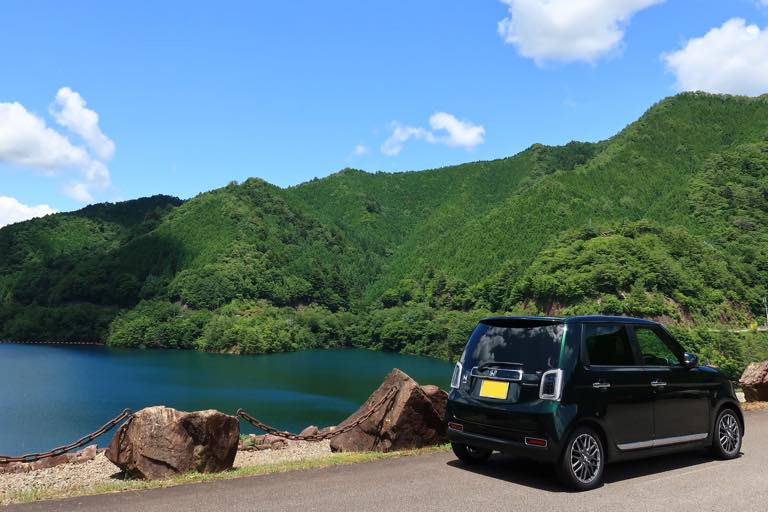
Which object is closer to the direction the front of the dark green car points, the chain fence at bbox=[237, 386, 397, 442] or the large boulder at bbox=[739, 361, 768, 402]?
the large boulder

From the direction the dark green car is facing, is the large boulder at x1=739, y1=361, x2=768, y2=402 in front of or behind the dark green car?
in front

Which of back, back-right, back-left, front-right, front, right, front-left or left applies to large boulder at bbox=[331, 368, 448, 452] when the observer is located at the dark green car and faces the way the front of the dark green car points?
left

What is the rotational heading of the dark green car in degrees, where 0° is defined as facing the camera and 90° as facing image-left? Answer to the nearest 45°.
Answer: approximately 225°

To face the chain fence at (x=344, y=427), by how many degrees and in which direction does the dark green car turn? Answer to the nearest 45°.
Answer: approximately 90° to its left

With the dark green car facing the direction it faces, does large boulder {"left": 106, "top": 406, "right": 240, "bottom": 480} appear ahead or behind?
behind

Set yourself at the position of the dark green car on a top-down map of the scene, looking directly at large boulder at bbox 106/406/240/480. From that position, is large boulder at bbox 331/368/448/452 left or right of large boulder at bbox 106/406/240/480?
right
